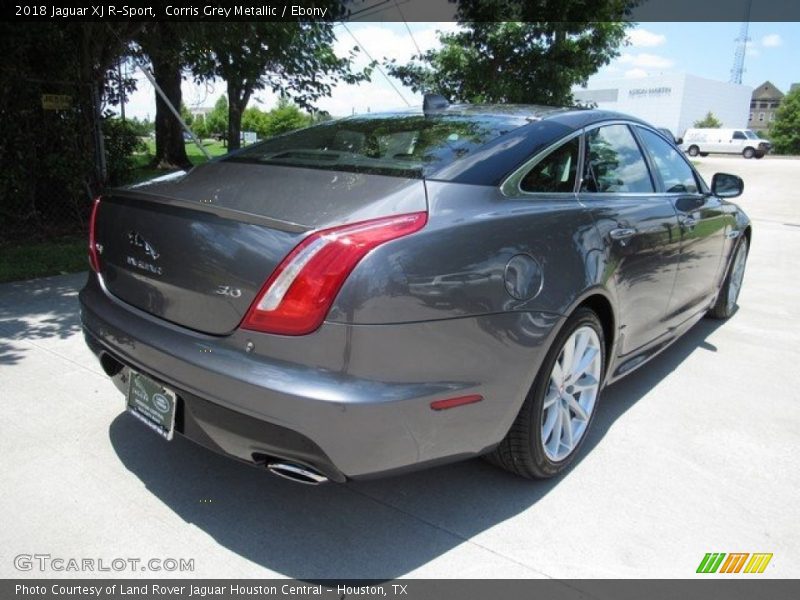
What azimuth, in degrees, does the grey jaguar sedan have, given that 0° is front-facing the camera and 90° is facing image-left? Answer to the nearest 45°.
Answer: approximately 225°

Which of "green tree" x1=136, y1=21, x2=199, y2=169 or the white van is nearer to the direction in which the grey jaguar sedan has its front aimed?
the white van

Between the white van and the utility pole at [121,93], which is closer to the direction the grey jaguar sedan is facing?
the white van

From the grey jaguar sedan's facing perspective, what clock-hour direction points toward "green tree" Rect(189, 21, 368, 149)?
The green tree is roughly at 10 o'clock from the grey jaguar sedan.
